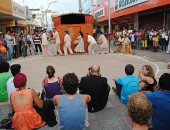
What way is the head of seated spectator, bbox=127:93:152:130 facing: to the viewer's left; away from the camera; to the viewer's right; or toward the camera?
away from the camera

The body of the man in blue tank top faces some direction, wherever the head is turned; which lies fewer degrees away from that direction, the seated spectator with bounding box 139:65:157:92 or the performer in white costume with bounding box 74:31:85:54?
the performer in white costume

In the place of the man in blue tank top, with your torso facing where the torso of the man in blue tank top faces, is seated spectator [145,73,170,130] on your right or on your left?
on your right

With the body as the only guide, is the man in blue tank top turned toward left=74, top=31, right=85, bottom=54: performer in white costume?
yes

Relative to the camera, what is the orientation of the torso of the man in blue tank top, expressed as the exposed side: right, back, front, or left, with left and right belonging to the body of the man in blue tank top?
back

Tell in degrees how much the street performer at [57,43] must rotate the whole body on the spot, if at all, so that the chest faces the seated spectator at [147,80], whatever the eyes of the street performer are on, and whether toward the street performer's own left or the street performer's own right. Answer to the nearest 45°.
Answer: approximately 90° to the street performer's own left

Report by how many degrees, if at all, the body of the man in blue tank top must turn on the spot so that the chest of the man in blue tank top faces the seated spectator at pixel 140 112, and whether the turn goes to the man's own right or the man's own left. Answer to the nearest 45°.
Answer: approximately 135° to the man's own right

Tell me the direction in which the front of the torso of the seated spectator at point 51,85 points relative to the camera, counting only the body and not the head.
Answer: away from the camera

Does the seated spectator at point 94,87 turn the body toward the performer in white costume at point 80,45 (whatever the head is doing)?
yes
